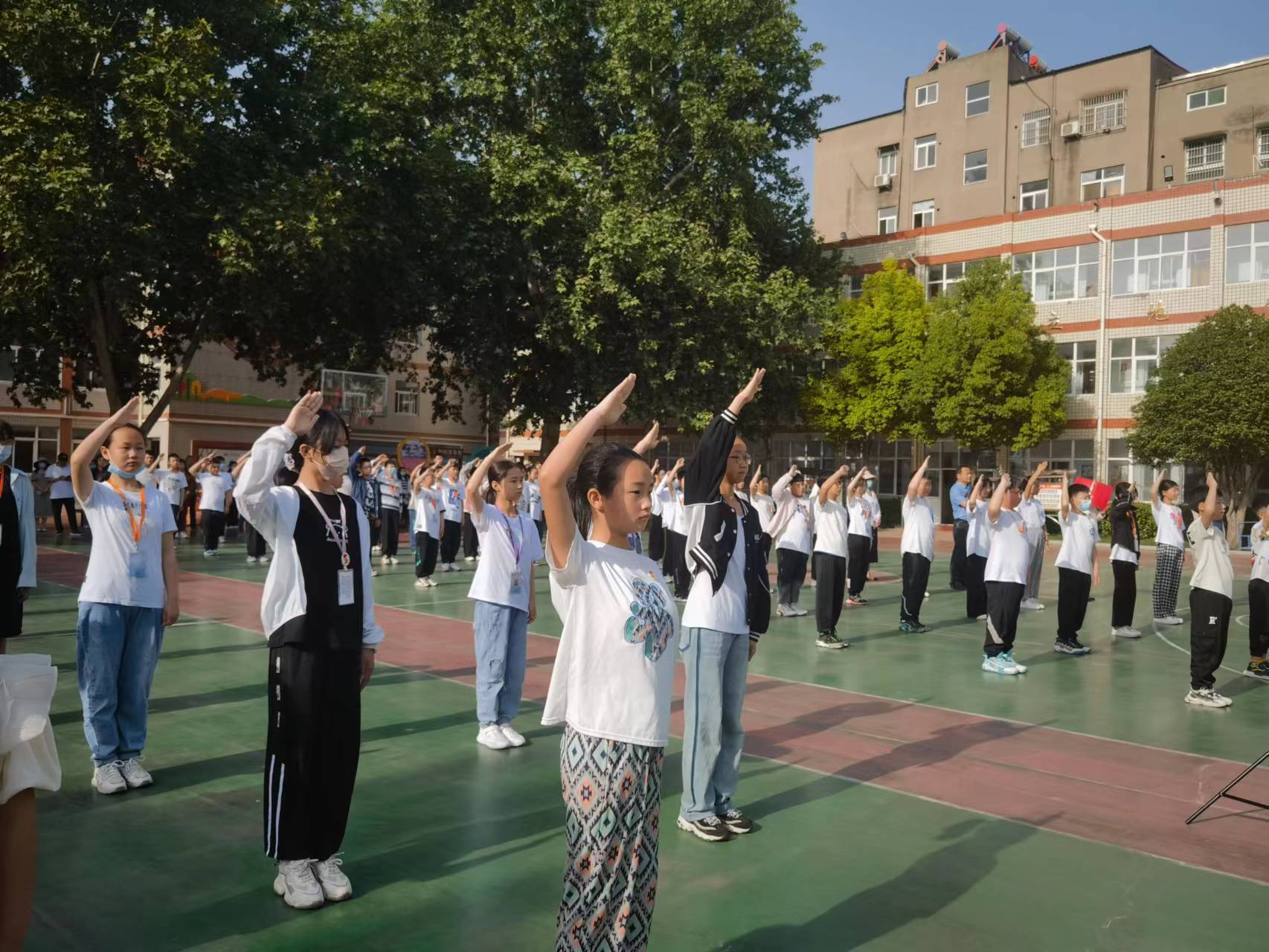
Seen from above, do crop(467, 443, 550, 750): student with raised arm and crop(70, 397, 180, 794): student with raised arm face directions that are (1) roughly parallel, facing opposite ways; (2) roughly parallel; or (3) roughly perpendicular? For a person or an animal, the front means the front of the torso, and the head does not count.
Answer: roughly parallel

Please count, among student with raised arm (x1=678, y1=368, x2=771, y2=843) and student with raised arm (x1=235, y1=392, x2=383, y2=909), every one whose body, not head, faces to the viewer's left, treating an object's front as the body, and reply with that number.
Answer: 0

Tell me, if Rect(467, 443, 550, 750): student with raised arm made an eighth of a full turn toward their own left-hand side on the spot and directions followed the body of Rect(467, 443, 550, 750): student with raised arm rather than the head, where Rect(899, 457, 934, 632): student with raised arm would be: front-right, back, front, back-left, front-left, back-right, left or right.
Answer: front-left

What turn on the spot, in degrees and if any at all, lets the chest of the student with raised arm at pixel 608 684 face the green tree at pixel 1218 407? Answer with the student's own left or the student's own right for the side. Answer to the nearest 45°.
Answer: approximately 90° to the student's own left

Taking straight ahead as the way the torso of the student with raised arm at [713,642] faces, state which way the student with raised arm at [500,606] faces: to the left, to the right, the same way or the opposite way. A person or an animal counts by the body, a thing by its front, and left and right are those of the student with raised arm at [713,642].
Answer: the same way

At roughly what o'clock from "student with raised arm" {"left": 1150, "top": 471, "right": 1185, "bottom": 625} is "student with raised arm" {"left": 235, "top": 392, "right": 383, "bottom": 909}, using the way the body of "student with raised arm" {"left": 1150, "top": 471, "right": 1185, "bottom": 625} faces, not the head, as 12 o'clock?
"student with raised arm" {"left": 235, "top": 392, "right": 383, "bottom": 909} is roughly at 2 o'clock from "student with raised arm" {"left": 1150, "top": 471, "right": 1185, "bottom": 625}.

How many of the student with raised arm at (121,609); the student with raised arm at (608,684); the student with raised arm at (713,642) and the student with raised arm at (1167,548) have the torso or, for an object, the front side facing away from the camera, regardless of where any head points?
0

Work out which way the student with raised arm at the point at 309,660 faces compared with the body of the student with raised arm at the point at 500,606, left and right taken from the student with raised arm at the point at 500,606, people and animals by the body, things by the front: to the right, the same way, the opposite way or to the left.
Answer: the same way

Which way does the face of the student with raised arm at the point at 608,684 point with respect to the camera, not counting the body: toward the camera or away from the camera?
toward the camera

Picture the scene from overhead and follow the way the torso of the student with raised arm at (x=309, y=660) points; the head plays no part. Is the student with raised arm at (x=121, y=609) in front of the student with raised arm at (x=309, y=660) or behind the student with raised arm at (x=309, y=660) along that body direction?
behind

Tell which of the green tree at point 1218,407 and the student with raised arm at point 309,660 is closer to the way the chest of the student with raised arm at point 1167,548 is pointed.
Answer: the student with raised arm

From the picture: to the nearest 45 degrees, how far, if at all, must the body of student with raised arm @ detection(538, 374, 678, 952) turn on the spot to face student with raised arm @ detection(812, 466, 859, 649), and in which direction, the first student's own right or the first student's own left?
approximately 135° to the first student's own left

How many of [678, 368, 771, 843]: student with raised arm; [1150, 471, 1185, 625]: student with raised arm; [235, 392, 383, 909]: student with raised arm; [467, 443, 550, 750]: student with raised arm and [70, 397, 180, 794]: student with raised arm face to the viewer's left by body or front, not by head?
0

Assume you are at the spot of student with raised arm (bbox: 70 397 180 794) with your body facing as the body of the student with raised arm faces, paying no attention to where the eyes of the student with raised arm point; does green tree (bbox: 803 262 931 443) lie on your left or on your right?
on your left

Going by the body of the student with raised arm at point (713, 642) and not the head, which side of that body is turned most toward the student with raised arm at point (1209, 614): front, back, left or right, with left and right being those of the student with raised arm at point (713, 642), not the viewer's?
left

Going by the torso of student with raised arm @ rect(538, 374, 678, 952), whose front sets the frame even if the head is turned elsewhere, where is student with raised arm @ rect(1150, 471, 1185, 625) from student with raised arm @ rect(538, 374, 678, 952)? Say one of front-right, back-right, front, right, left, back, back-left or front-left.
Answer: left

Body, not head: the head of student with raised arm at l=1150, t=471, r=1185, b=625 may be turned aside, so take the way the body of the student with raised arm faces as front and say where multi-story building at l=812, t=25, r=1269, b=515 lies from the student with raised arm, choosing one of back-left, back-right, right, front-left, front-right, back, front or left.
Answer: back-left

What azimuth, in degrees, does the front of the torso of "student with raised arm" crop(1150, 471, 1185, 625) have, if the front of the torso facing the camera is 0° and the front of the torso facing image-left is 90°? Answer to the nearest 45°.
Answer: approximately 315°
